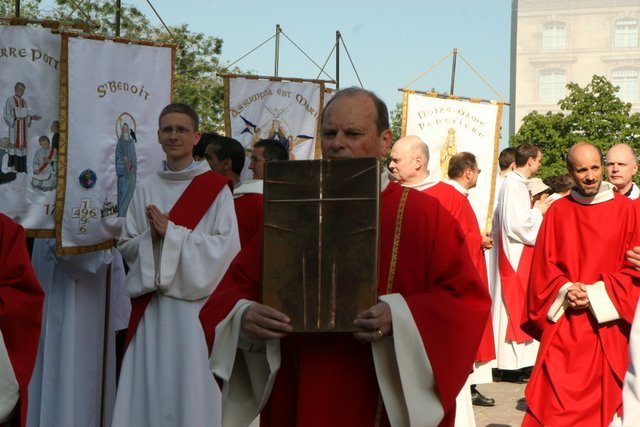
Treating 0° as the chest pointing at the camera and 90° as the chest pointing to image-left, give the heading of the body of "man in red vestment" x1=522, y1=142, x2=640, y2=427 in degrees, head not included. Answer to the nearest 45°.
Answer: approximately 0°

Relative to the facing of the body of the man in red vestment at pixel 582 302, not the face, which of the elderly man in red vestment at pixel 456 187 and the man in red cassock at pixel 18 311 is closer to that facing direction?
the man in red cassock

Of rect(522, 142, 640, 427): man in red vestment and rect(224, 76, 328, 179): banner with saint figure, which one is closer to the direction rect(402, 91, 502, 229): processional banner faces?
the man in red vestment

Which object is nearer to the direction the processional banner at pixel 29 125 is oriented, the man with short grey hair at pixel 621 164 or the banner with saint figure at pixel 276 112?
the man with short grey hair
